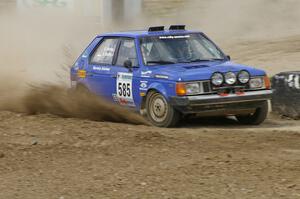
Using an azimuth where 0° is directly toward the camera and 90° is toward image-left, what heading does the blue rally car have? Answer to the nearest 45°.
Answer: approximately 315°
